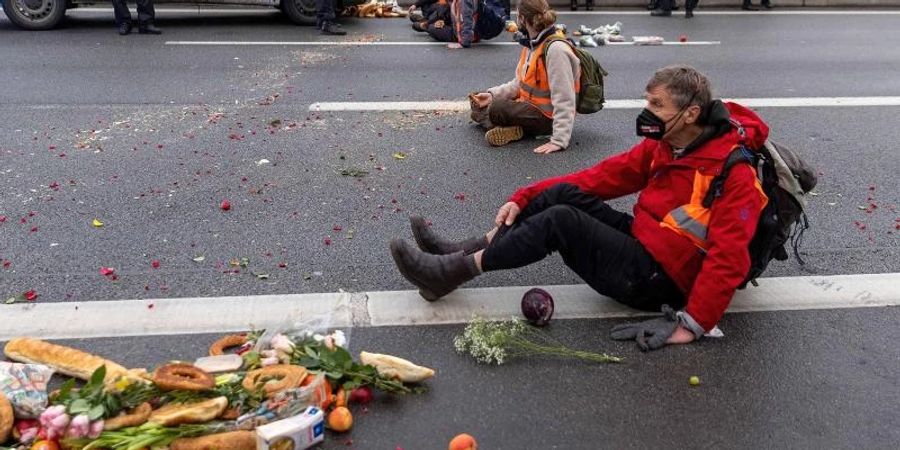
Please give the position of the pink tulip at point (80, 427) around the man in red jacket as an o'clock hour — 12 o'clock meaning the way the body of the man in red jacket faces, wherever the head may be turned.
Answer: The pink tulip is roughly at 11 o'clock from the man in red jacket.

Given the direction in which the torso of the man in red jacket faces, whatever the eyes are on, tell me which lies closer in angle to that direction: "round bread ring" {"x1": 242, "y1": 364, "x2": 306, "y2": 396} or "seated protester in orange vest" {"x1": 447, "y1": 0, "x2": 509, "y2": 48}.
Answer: the round bread ring

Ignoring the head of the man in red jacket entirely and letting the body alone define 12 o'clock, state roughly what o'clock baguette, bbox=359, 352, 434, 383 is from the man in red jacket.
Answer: The baguette is roughly at 11 o'clock from the man in red jacket.

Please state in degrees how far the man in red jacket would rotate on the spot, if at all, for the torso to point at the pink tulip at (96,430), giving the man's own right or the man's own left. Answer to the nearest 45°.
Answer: approximately 45° to the man's own left

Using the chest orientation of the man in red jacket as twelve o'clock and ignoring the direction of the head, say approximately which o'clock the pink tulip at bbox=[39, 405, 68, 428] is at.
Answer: The pink tulip is roughly at 11 o'clock from the man in red jacket.

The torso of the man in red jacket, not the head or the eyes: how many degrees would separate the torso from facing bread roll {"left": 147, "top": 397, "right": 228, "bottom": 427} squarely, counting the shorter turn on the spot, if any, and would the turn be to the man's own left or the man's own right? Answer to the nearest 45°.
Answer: approximately 45° to the man's own left

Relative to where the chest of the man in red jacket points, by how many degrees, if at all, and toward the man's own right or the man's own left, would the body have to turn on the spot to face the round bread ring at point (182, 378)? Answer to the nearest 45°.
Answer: approximately 45° to the man's own left

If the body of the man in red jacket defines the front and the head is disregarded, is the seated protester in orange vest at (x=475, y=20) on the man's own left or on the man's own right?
on the man's own right

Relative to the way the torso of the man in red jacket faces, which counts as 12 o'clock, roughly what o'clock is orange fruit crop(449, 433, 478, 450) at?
The orange fruit is roughly at 10 o'clock from the man in red jacket.

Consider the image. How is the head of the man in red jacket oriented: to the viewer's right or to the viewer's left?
to the viewer's left

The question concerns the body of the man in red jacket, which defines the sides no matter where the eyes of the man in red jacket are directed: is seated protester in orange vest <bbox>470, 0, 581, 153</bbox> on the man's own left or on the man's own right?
on the man's own right

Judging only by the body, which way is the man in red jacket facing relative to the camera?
to the viewer's left

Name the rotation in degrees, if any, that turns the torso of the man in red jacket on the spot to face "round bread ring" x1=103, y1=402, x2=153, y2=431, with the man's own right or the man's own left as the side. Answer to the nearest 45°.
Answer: approximately 45° to the man's own left

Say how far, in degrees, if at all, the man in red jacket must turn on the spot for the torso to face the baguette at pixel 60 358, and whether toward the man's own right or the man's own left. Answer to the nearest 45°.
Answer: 0° — they already face it
